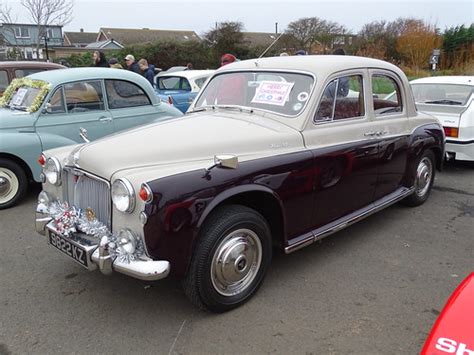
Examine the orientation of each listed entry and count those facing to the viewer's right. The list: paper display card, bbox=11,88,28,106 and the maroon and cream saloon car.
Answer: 0

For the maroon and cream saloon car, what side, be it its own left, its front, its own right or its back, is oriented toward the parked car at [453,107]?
back

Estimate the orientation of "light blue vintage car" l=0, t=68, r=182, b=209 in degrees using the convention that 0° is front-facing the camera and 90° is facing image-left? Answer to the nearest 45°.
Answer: approximately 45°

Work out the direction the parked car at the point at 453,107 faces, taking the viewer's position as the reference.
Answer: facing away from the viewer and to the right of the viewer

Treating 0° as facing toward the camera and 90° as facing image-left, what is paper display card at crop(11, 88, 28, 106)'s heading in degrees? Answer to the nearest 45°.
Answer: approximately 45°

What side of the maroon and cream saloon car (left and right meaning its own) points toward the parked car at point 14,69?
right

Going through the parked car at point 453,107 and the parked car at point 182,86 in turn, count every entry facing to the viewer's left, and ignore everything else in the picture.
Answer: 0

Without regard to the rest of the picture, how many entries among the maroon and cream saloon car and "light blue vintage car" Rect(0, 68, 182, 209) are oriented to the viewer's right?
0

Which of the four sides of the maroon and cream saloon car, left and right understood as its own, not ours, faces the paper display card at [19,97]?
right

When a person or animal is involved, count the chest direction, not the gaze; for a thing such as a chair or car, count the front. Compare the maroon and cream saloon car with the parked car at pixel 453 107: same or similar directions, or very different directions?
very different directions
